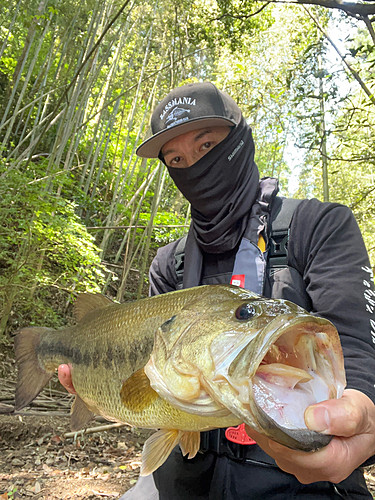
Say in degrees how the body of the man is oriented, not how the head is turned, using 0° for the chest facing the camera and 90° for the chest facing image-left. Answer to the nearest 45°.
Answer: approximately 45°
